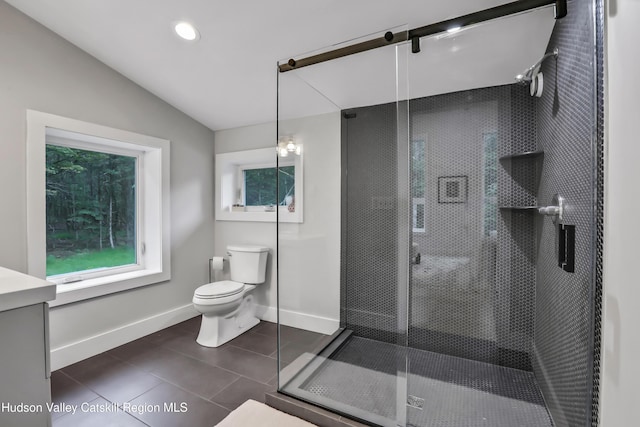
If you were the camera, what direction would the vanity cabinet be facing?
facing away from the viewer and to the right of the viewer

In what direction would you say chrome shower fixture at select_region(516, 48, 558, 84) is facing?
to the viewer's left

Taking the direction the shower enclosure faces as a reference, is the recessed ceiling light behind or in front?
in front

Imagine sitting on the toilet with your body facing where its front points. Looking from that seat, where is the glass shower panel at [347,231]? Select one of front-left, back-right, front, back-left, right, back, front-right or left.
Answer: left

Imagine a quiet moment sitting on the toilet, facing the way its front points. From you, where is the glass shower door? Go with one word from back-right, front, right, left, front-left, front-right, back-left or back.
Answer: left

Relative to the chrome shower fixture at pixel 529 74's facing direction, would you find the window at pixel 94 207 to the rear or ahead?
ahead

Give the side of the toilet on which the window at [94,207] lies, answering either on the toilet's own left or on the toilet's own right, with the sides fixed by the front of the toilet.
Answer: on the toilet's own right

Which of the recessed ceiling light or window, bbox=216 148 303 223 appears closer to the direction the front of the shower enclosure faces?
the recessed ceiling light

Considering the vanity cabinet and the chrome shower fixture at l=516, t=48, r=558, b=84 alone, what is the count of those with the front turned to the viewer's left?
1

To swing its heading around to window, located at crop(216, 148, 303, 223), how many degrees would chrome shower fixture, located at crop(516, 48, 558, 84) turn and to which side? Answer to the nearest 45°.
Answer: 0° — it already faces it

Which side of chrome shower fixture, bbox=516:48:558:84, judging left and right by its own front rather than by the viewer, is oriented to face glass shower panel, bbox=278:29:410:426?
front
